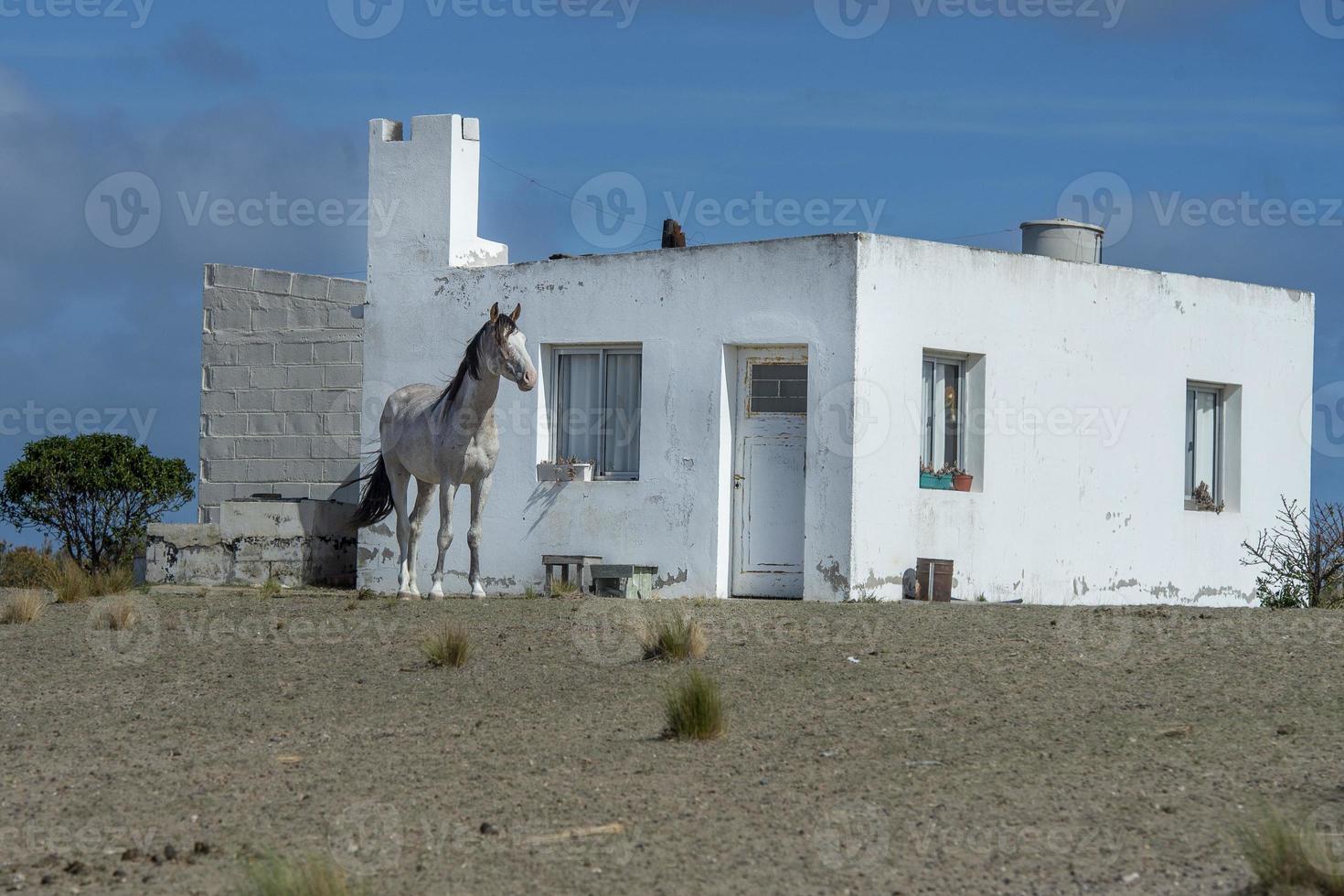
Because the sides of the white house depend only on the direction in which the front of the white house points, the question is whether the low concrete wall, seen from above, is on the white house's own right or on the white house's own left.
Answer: on the white house's own right

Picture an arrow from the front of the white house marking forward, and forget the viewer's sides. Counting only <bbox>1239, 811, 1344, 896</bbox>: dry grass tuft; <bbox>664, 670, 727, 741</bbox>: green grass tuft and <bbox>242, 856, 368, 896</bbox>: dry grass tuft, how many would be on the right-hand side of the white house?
0

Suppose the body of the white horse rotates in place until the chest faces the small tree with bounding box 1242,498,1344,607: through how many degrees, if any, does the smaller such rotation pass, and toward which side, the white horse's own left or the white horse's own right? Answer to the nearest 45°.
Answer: approximately 45° to the white horse's own left

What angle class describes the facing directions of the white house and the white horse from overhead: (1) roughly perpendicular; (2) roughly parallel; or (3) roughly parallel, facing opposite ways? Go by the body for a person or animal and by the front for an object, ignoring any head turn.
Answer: roughly perpendicular

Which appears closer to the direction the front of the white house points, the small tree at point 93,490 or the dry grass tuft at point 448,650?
the dry grass tuft

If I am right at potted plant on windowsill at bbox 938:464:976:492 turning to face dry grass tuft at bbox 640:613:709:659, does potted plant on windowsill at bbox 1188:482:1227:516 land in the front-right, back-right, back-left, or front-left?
back-left

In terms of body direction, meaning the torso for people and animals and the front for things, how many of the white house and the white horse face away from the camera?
0

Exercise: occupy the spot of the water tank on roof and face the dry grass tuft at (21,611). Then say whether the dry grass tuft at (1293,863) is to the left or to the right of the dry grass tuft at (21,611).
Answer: left

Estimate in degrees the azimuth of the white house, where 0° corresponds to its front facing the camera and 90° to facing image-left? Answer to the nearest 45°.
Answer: approximately 45°

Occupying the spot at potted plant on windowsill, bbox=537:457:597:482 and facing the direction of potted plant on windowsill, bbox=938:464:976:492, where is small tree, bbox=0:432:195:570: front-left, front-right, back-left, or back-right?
back-left

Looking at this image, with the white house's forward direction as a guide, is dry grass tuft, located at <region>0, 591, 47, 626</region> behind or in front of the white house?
in front

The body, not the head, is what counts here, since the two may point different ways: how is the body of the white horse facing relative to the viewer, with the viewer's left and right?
facing the viewer and to the right of the viewer
